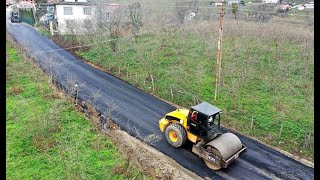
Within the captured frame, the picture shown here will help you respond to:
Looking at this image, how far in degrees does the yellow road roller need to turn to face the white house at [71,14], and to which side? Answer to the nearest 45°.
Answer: approximately 180°

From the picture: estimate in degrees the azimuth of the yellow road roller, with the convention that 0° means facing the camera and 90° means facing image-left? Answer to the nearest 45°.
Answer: approximately 315°

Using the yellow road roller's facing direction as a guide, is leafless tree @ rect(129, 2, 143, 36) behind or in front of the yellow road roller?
behind

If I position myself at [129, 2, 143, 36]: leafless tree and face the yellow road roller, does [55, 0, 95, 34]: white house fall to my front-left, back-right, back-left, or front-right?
back-right
